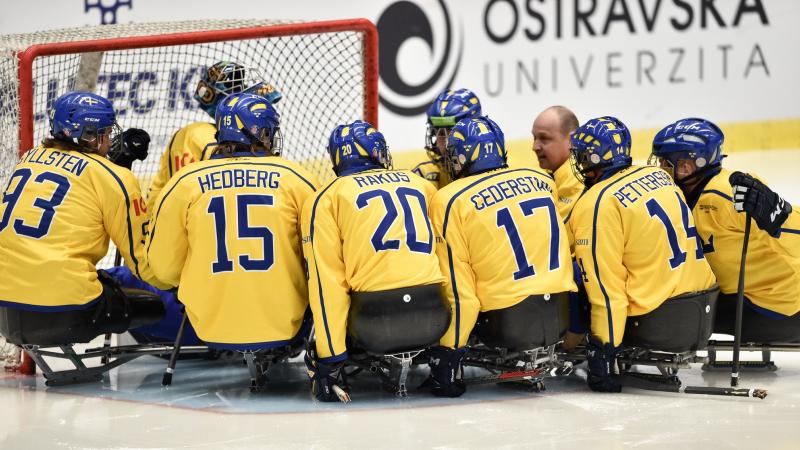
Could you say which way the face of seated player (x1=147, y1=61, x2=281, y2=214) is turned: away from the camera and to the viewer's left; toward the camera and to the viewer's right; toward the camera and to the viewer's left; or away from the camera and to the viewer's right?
toward the camera and to the viewer's right

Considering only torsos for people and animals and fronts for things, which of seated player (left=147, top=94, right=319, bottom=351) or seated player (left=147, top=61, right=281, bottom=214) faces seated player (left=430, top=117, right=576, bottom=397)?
seated player (left=147, top=61, right=281, bottom=214)

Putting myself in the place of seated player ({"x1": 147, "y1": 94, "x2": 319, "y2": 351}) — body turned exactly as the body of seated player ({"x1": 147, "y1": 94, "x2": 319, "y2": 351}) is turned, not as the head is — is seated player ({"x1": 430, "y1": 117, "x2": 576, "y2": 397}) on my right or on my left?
on my right

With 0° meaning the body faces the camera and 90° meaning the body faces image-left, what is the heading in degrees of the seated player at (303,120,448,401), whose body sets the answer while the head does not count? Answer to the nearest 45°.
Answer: approximately 180°

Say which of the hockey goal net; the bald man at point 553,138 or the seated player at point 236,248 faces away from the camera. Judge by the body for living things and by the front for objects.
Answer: the seated player

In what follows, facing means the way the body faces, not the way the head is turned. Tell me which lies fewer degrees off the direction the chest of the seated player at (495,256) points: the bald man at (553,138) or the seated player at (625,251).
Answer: the bald man

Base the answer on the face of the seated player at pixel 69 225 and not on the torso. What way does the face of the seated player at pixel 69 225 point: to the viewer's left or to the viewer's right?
to the viewer's right

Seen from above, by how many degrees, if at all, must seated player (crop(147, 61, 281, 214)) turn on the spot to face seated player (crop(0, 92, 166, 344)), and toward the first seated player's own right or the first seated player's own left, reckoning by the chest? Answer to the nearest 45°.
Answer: approximately 90° to the first seated player's own right

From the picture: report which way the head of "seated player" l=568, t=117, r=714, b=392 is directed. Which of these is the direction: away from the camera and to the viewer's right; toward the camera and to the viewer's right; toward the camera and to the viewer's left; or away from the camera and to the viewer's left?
away from the camera and to the viewer's left

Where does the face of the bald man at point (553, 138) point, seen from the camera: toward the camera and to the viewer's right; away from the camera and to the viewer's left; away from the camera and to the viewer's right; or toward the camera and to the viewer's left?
toward the camera and to the viewer's left

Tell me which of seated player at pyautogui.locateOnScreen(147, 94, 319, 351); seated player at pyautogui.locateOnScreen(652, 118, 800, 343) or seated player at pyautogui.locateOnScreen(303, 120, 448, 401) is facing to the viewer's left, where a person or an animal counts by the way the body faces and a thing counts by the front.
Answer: seated player at pyautogui.locateOnScreen(652, 118, 800, 343)

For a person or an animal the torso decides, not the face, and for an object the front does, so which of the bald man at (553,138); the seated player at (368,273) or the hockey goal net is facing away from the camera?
the seated player

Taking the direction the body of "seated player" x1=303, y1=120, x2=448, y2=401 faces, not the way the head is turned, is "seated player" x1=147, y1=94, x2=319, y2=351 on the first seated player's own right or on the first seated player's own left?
on the first seated player's own left

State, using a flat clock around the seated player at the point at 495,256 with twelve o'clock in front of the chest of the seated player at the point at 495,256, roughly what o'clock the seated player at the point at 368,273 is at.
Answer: the seated player at the point at 368,273 is roughly at 10 o'clock from the seated player at the point at 495,256.

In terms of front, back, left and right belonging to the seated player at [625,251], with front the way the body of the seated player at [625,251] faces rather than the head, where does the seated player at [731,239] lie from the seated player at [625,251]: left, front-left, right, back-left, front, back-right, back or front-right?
right

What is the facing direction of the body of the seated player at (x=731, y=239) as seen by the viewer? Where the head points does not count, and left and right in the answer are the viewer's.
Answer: facing to the left of the viewer
